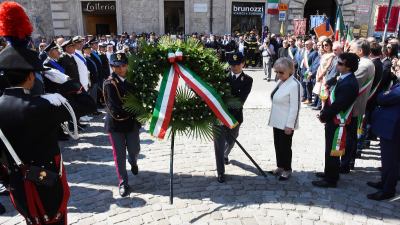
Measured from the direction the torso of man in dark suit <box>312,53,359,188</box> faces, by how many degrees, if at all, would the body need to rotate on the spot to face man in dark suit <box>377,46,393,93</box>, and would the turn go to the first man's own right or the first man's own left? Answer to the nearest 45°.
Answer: approximately 90° to the first man's own right

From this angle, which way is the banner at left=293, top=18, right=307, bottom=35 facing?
toward the camera

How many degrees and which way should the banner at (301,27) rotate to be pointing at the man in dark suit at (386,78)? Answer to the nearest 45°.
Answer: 0° — it already faces them

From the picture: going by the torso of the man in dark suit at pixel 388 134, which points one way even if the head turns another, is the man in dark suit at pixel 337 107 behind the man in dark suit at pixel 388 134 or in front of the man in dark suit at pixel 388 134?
in front

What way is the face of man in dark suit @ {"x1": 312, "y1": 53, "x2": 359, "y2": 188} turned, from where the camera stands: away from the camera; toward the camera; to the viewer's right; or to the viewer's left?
to the viewer's left

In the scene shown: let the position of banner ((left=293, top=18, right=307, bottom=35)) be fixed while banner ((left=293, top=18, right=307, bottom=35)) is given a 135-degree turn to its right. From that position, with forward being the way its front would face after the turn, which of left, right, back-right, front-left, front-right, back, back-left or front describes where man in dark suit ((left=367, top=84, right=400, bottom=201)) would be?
back-left

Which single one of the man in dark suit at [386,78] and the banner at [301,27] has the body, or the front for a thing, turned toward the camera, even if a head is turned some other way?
the banner

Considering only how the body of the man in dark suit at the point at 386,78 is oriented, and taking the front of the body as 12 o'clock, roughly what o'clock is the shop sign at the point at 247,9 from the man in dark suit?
The shop sign is roughly at 2 o'clock from the man in dark suit.

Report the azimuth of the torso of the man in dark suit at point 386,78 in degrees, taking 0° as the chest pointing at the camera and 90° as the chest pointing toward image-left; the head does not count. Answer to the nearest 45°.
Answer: approximately 90°

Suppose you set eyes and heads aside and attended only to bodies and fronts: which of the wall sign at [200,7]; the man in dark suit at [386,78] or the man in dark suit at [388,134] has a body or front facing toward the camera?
the wall sign

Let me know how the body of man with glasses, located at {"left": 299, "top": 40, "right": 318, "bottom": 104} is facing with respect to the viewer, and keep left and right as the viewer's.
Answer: facing the viewer and to the left of the viewer

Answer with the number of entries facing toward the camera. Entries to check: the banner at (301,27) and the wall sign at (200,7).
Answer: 2

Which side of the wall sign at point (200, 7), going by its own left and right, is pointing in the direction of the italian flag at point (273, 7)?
left

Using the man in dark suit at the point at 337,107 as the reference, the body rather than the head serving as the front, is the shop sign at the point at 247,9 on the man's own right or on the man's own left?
on the man's own right

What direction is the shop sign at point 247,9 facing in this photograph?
toward the camera

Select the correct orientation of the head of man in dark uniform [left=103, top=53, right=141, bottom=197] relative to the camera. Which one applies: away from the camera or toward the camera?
toward the camera

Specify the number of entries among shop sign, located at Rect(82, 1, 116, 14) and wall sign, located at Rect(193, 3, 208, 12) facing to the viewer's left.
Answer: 0

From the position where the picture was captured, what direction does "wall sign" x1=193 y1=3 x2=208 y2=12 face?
facing the viewer

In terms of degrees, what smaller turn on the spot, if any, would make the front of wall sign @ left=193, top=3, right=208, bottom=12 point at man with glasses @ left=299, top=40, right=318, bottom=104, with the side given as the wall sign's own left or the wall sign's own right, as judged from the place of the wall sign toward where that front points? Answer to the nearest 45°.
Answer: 0° — it already faces them

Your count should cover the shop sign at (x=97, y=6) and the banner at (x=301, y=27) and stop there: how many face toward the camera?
2

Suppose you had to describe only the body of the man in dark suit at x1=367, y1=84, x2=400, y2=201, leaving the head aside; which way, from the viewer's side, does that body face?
to the viewer's left
